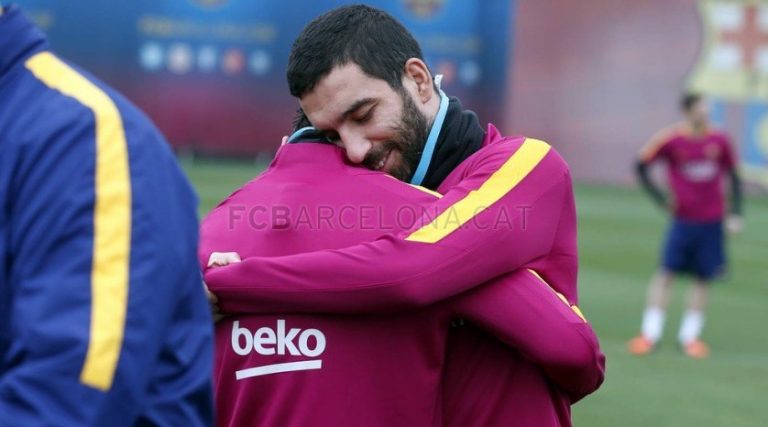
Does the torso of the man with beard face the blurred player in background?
no

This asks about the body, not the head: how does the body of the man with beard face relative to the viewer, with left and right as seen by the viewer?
facing the viewer and to the left of the viewer

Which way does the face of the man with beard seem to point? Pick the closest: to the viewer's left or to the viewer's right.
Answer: to the viewer's left

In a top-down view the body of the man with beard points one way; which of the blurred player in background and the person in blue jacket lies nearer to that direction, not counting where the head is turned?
the person in blue jacket

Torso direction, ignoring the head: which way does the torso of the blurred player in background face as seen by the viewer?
toward the camera

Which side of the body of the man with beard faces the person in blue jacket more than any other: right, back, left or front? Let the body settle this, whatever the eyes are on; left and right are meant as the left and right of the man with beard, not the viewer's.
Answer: front

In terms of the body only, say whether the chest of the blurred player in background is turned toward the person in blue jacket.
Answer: yes

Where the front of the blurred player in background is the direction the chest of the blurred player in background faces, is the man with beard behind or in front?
in front

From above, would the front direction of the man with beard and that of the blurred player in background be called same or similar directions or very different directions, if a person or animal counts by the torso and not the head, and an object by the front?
same or similar directions
